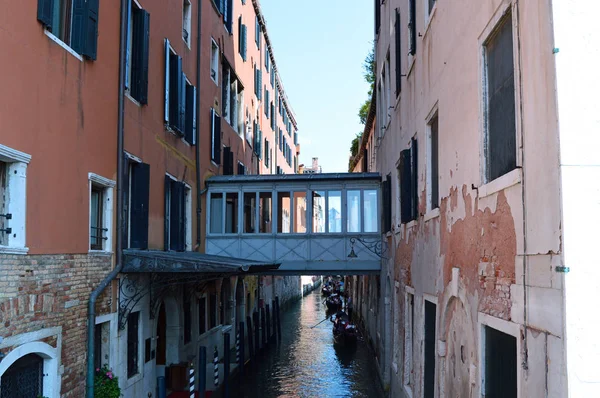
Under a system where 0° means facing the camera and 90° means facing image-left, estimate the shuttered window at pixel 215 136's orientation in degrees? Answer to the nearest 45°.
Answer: approximately 270°

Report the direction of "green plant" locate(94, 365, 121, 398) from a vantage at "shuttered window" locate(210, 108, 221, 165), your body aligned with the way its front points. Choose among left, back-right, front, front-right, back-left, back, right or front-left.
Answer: right

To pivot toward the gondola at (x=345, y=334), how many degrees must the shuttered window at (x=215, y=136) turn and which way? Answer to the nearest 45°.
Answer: approximately 45° to its left

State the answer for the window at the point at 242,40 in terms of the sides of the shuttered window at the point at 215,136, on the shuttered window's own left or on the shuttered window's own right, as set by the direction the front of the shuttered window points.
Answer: on the shuttered window's own left
